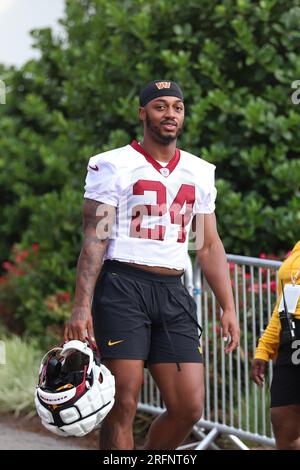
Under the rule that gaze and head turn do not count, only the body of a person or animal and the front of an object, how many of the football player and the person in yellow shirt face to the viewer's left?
0

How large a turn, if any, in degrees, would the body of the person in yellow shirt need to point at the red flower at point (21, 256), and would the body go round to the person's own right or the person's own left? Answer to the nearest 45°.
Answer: approximately 135° to the person's own right

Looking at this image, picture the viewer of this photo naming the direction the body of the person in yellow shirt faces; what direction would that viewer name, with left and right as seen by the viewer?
facing the viewer

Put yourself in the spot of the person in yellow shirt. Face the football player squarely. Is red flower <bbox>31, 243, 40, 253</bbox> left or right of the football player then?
right

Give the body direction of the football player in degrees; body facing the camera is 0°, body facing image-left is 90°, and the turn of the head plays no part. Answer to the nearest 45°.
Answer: approximately 315°
